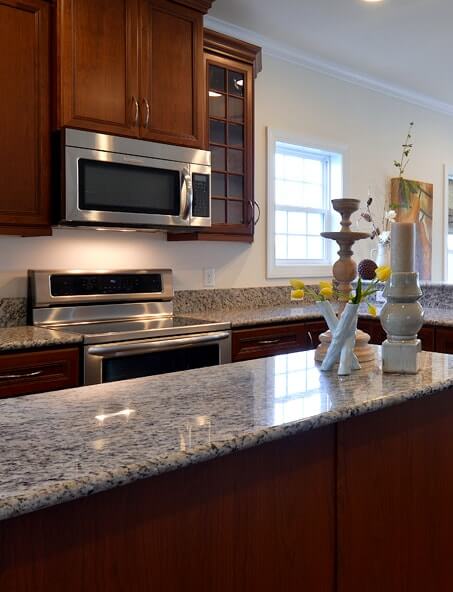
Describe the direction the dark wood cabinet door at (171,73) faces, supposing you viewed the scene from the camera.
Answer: facing the viewer and to the right of the viewer

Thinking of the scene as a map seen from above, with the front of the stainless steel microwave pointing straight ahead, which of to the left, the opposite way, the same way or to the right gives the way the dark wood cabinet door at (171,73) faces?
the same way

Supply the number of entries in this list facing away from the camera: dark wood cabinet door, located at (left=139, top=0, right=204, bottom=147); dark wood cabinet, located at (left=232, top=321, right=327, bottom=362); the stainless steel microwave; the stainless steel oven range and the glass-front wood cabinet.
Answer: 0

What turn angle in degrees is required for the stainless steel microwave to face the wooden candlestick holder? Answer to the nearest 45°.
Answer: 0° — it already faces it

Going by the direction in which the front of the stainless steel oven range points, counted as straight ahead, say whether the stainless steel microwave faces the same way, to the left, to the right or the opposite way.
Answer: the same way

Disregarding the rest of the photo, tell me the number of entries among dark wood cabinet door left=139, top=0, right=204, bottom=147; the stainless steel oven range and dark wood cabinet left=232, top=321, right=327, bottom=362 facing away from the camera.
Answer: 0

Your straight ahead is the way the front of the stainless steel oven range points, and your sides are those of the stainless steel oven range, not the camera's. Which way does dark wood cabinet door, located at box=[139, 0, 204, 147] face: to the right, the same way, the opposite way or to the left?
the same way

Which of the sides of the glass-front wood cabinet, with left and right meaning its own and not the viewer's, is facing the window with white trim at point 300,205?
left

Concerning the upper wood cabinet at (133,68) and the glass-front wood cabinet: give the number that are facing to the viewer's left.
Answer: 0

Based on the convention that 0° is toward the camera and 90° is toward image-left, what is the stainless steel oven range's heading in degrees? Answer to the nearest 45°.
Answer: approximately 315°

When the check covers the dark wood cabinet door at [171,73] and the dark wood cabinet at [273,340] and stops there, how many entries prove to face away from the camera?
0

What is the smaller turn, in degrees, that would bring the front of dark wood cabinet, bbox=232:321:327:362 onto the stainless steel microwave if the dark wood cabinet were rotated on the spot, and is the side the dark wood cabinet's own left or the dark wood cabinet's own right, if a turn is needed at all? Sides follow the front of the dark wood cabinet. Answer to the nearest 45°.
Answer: approximately 90° to the dark wood cabinet's own right

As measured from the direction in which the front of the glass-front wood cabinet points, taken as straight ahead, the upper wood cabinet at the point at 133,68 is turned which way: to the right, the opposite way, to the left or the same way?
the same way

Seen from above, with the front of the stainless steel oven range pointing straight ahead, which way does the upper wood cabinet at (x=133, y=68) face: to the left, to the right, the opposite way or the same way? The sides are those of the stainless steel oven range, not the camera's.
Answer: the same way

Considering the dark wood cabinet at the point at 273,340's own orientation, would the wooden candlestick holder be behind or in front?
in front

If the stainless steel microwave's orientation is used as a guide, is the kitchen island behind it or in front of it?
in front
